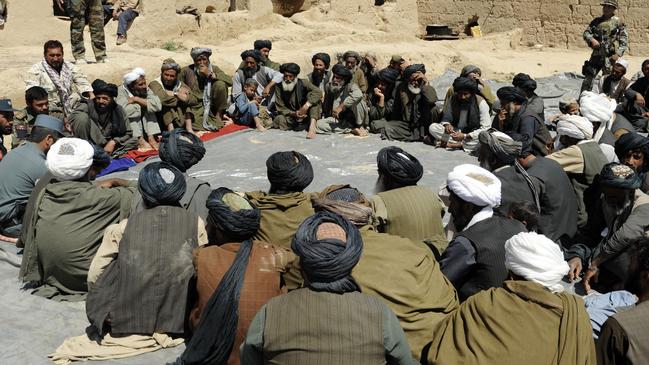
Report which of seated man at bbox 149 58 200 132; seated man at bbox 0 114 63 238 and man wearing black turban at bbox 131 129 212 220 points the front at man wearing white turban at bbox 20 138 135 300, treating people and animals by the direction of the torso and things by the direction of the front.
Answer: seated man at bbox 149 58 200 132

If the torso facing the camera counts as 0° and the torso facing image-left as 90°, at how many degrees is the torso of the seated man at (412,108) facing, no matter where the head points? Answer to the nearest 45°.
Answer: approximately 0°

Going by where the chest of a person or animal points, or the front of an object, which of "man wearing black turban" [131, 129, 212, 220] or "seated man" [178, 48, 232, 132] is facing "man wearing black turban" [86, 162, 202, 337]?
the seated man

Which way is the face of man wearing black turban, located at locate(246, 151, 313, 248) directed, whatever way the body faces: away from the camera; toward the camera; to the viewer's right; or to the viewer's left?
away from the camera

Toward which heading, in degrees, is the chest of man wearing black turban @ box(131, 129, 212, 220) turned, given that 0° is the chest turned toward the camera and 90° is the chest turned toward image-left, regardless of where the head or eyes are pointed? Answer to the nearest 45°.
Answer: approximately 180°

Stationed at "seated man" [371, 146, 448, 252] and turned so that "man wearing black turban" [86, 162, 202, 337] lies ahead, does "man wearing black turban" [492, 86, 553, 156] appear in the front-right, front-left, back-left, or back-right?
back-right

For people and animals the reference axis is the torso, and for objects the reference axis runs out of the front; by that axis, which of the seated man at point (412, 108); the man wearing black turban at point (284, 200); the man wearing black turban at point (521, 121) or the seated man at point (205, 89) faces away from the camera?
the man wearing black turban at point (284, 200)

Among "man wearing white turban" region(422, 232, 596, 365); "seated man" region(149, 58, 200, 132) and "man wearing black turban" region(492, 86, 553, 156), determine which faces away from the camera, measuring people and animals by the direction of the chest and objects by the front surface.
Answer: the man wearing white turban

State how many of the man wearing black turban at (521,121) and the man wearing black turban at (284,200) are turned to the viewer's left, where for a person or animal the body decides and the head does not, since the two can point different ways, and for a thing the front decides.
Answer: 1

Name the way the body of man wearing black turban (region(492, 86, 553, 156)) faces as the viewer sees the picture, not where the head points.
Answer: to the viewer's left

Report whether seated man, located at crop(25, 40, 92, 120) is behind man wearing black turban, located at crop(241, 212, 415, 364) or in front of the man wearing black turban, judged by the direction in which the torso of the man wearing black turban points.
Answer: in front

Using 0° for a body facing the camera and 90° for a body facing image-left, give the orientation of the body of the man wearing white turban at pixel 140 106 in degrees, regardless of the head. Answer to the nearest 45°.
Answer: approximately 315°

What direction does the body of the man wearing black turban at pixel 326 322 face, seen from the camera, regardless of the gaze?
away from the camera

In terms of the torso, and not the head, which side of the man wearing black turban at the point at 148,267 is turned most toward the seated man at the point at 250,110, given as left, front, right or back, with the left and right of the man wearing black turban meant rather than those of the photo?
front

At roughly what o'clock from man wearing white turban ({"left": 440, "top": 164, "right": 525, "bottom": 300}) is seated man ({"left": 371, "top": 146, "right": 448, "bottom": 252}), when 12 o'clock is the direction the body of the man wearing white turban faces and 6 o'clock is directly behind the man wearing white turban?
The seated man is roughly at 12 o'clock from the man wearing white turban.

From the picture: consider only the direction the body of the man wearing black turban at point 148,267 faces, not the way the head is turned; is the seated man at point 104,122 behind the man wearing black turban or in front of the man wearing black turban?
in front

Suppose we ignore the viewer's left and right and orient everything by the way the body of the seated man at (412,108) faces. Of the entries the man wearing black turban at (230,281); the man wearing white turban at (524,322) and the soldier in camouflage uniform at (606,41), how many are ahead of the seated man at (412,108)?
2
